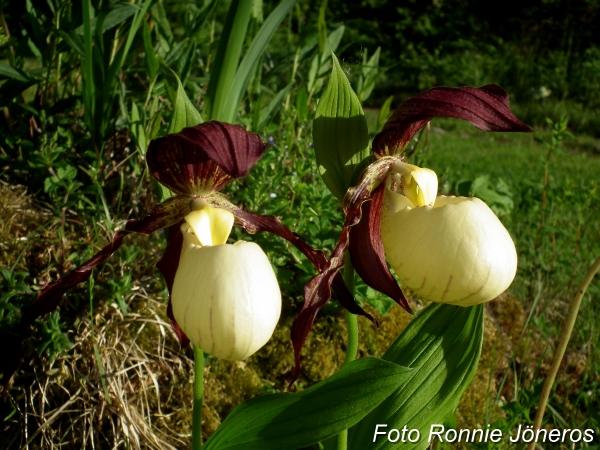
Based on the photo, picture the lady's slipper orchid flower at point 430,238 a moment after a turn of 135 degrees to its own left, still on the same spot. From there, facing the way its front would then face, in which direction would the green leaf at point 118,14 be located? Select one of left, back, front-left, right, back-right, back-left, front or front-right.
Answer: front

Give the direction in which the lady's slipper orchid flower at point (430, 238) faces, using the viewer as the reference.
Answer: facing to the right of the viewer
